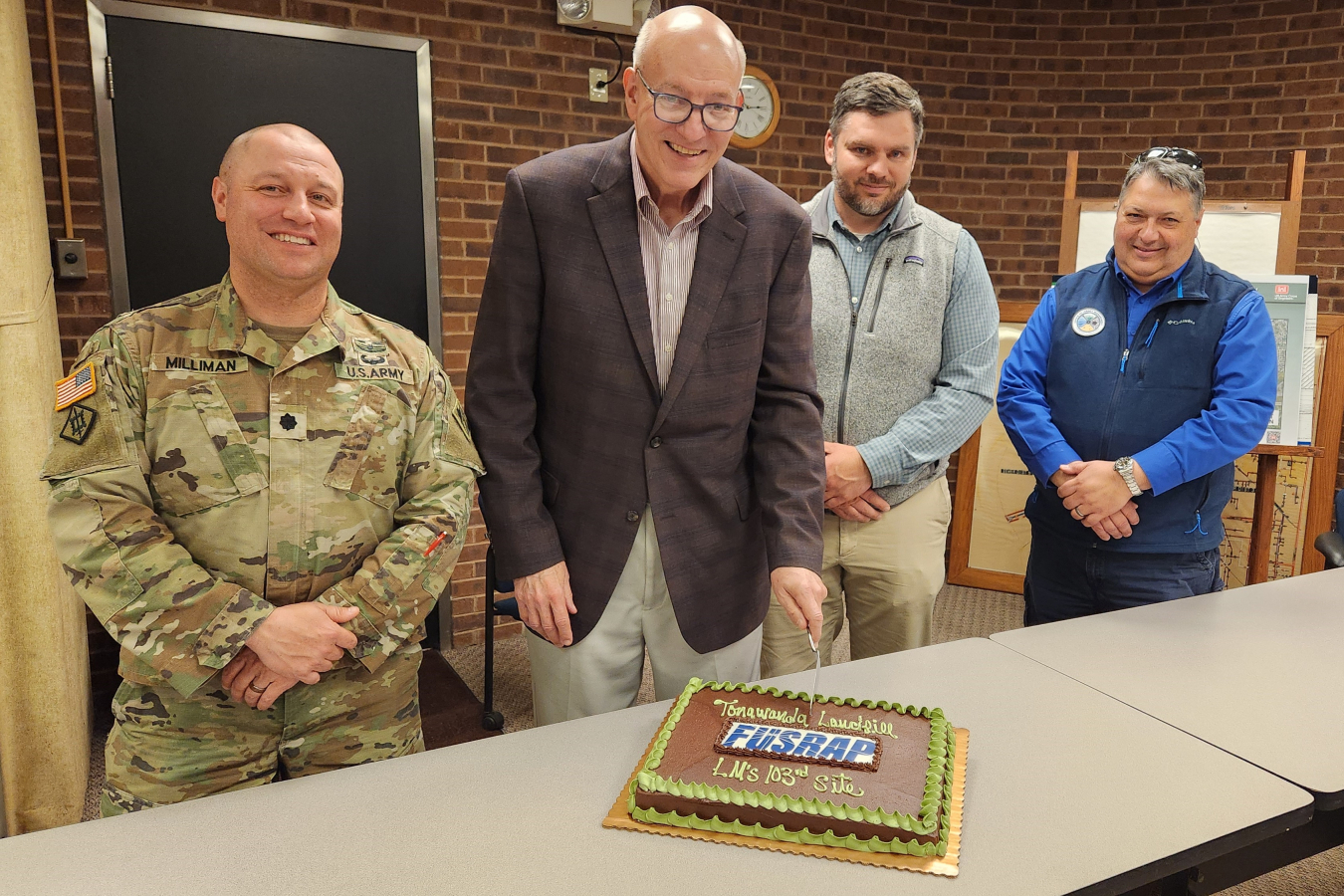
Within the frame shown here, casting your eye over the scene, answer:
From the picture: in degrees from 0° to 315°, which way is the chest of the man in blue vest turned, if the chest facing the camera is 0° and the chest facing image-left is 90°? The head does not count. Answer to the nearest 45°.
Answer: approximately 0°

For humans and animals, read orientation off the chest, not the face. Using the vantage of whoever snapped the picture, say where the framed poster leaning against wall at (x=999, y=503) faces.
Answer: facing the viewer

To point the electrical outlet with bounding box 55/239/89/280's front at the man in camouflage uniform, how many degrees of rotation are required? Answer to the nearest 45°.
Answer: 0° — it already faces them

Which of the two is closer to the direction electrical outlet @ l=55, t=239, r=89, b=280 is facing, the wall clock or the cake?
the cake

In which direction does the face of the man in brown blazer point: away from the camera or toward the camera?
toward the camera

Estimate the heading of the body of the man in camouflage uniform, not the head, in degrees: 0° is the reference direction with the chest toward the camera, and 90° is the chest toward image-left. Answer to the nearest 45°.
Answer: approximately 0°

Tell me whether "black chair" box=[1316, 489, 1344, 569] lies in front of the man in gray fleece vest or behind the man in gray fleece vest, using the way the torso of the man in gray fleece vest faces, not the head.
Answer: behind

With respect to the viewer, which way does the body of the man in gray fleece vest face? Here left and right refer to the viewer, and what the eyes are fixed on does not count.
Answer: facing the viewer and to the left of the viewer

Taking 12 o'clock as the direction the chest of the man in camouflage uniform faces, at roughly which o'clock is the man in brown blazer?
The man in brown blazer is roughly at 9 o'clock from the man in camouflage uniform.

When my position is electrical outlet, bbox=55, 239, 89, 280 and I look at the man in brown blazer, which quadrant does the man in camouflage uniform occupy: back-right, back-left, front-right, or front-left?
front-right

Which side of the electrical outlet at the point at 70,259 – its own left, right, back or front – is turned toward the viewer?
front

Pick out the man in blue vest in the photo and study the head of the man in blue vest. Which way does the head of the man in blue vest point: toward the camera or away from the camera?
toward the camera

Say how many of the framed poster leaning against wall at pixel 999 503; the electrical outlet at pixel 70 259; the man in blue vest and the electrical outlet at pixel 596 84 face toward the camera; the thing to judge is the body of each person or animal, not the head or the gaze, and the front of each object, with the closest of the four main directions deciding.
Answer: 4

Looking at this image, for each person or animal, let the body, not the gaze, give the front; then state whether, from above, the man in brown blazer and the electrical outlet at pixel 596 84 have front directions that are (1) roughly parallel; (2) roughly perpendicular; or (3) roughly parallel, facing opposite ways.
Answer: roughly parallel
